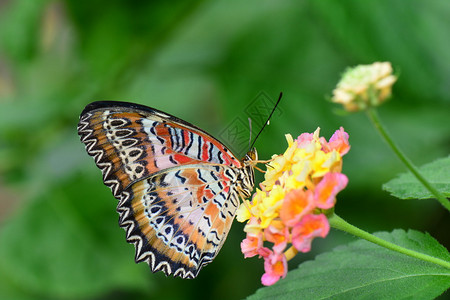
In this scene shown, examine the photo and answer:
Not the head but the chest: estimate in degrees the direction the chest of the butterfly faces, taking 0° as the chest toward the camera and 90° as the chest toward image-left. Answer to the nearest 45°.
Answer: approximately 270°

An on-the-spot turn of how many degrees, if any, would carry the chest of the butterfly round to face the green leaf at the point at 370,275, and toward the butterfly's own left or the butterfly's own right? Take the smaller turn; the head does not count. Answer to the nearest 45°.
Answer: approximately 45° to the butterfly's own right

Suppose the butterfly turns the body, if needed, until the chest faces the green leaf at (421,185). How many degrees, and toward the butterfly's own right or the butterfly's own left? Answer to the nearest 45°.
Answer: approximately 45° to the butterfly's own right
